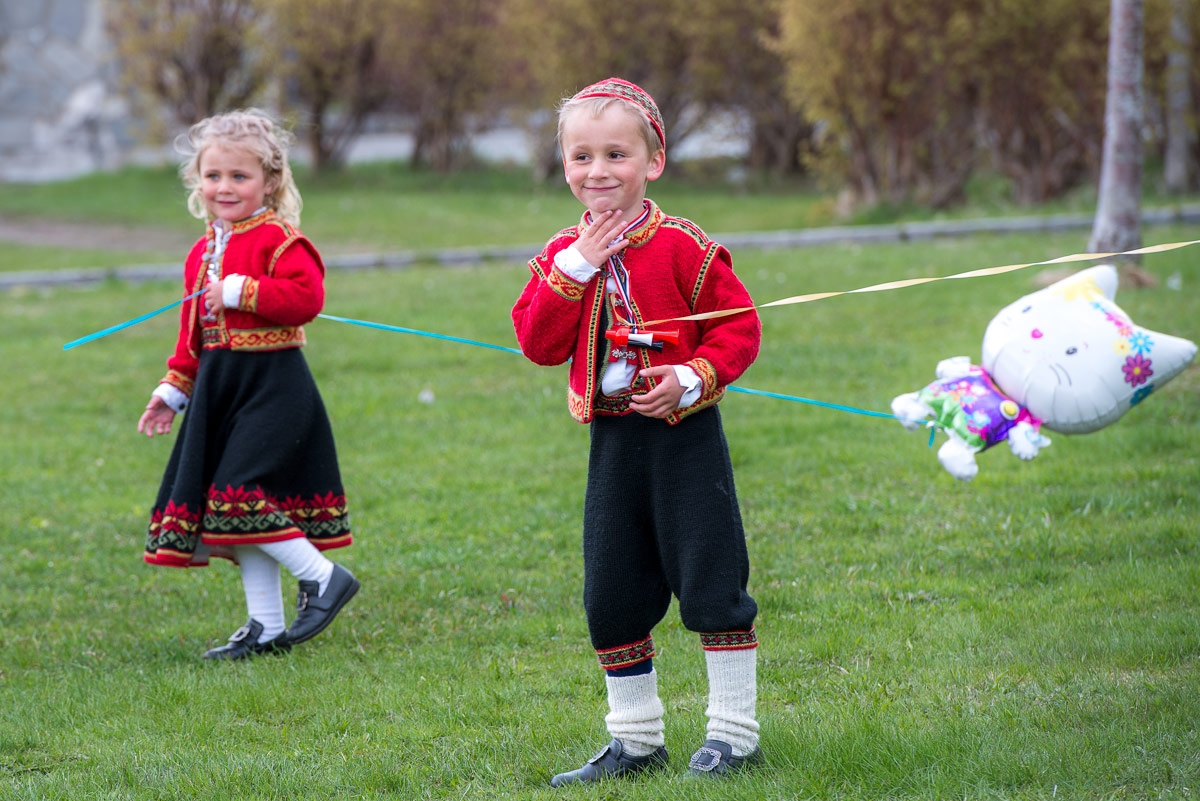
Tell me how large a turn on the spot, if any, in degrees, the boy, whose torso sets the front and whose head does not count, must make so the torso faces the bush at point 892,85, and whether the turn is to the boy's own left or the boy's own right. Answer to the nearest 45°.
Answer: approximately 135° to the boy's own right

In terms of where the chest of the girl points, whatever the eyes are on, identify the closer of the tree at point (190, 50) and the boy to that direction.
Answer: the boy

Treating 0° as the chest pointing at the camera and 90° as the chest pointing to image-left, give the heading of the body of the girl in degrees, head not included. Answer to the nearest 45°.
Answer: approximately 45°

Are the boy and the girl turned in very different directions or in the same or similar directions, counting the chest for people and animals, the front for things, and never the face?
same or similar directions

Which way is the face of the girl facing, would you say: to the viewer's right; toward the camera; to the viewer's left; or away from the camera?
toward the camera

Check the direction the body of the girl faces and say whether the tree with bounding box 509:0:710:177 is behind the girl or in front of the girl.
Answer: behind

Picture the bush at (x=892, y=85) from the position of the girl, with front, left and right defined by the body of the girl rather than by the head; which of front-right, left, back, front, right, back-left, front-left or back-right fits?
back

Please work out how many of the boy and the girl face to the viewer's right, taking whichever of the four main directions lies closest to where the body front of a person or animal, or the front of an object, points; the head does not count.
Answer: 0

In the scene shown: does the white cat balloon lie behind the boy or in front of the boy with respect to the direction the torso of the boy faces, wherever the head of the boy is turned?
behind

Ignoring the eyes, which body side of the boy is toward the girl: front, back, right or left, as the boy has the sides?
right

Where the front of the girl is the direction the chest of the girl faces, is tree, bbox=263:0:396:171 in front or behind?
behind

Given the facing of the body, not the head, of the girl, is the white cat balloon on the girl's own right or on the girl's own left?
on the girl's own left

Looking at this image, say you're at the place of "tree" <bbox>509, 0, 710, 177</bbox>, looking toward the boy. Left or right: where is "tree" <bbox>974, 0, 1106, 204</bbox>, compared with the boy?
left

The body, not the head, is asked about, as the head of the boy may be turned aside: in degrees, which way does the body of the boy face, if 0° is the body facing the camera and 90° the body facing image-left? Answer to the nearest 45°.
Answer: approximately 45°
